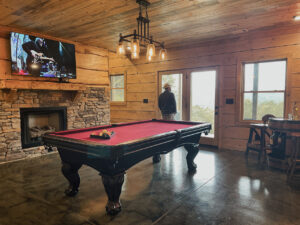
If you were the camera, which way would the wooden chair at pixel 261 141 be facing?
facing away from the viewer and to the right of the viewer

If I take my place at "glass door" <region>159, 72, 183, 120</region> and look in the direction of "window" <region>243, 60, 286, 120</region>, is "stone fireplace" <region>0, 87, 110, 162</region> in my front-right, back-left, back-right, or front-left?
back-right

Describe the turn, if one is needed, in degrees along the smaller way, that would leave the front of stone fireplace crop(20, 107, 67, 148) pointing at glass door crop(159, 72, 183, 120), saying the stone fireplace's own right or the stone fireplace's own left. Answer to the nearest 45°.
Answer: approximately 45° to the stone fireplace's own left

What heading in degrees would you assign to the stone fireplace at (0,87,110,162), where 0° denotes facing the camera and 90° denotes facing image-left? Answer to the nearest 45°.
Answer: approximately 315°

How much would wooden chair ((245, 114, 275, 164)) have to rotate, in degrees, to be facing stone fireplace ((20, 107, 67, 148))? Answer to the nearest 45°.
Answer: approximately 135° to its left

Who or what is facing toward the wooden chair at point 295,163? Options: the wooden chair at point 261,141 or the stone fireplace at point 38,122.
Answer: the stone fireplace
